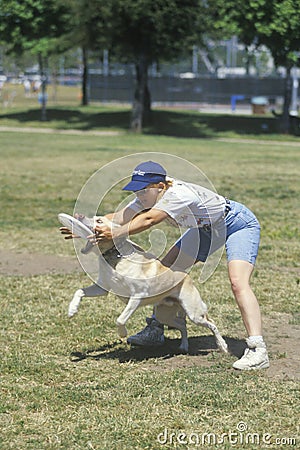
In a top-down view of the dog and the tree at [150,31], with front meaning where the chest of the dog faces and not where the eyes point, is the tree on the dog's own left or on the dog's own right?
on the dog's own right

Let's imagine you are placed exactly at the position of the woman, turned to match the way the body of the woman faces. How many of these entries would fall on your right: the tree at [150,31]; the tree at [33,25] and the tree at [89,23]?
3

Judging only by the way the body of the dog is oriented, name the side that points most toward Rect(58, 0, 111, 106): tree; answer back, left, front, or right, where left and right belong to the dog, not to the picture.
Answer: right

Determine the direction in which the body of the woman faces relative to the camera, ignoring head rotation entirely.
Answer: to the viewer's left

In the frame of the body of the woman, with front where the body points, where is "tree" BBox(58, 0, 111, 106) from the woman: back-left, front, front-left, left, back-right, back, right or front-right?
right

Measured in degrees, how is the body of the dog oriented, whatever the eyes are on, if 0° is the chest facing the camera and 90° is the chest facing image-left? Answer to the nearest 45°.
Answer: approximately 90°

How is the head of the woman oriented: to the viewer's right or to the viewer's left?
to the viewer's left

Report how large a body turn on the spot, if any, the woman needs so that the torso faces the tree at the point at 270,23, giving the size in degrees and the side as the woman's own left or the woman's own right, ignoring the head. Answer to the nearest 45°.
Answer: approximately 90° to the woman's own right

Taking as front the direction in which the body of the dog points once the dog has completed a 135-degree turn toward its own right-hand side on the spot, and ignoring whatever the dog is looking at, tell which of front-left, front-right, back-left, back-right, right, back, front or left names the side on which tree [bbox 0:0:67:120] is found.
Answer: front-left

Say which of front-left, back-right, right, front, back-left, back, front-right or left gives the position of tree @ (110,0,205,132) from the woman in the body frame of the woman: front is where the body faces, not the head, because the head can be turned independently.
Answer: right

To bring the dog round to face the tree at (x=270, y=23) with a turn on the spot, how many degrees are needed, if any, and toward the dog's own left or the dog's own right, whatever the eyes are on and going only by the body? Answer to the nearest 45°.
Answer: approximately 90° to the dog's own right

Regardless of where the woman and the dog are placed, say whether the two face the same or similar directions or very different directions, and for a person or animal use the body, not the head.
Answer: same or similar directions

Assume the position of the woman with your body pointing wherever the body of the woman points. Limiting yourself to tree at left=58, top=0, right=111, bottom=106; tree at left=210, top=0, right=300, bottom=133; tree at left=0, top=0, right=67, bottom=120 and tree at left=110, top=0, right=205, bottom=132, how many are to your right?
4
